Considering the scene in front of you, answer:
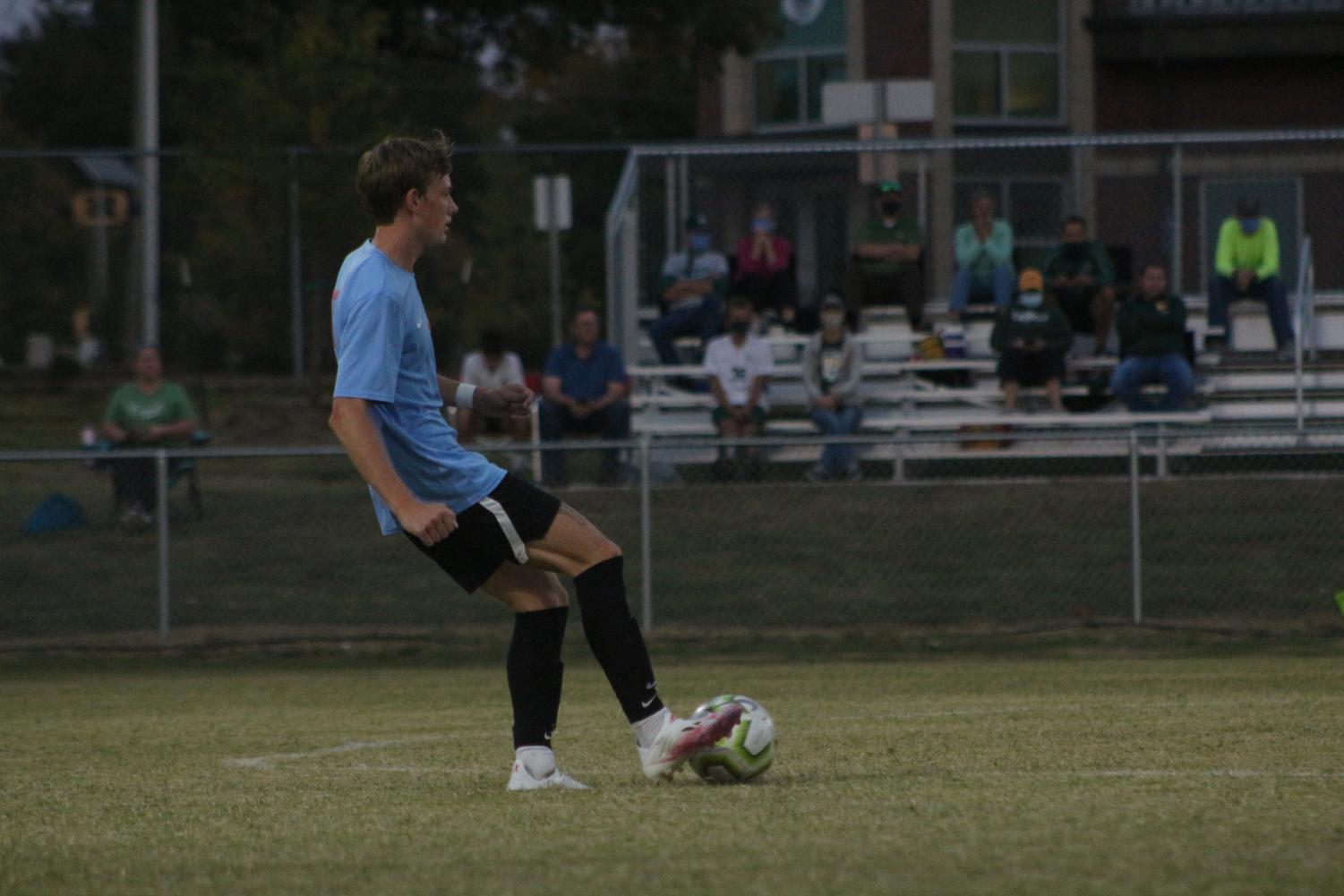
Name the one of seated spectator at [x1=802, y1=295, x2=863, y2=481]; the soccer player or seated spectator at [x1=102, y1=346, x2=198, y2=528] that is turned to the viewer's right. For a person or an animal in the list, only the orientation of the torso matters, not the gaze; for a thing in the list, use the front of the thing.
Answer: the soccer player

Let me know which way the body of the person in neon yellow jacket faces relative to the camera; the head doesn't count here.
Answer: toward the camera

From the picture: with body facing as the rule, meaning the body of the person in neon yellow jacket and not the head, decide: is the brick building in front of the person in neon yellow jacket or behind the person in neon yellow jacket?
behind

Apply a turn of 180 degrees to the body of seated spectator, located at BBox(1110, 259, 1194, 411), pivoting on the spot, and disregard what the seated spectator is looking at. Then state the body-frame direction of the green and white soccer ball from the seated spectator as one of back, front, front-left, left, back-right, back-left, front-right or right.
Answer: back

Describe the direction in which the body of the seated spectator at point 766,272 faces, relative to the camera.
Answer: toward the camera

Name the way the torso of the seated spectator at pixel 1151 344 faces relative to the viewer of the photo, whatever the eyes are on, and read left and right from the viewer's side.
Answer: facing the viewer

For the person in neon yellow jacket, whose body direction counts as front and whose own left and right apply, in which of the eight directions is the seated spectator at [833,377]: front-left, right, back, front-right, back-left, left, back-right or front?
front-right

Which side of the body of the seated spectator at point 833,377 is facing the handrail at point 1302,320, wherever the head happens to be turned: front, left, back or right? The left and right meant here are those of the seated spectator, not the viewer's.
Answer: left

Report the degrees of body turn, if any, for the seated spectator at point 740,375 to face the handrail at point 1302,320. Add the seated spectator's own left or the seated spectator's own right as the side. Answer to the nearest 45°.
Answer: approximately 90° to the seated spectator's own left

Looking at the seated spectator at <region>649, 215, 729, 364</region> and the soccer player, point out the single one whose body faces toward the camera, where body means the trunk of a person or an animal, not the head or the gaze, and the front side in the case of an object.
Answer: the seated spectator

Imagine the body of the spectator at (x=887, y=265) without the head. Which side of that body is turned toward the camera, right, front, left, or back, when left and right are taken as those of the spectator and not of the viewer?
front

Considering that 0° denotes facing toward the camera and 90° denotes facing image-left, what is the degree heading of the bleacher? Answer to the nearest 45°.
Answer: approximately 0°
